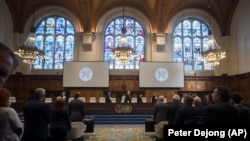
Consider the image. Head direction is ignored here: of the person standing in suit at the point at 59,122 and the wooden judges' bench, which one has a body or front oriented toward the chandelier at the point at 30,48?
the person standing in suit

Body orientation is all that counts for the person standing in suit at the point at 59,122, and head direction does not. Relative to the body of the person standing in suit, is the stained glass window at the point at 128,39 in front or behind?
in front

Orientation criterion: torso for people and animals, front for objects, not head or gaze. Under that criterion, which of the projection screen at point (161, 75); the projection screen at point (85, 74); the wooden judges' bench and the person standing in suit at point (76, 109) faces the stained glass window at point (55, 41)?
the person standing in suit

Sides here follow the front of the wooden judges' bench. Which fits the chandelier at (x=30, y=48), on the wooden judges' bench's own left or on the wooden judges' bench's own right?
on the wooden judges' bench's own right

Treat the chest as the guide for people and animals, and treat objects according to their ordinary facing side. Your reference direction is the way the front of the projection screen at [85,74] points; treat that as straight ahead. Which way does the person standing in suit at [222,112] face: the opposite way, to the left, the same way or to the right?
the opposite way

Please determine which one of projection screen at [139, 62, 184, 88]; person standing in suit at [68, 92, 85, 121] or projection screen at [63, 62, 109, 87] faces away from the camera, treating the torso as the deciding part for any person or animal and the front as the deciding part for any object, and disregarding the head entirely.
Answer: the person standing in suit

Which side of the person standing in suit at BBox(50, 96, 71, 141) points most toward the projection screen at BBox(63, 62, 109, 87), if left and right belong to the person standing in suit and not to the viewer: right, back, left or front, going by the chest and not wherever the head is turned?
front

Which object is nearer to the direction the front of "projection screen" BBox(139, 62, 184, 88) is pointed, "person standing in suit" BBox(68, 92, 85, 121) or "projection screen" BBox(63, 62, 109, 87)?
the person standing in suit

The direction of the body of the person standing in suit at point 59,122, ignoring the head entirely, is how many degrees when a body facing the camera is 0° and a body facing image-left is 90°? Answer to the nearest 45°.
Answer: approximately 180°

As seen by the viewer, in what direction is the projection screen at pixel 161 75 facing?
toward the camera

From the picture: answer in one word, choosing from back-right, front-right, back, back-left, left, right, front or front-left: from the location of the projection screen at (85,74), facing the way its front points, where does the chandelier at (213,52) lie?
front-left

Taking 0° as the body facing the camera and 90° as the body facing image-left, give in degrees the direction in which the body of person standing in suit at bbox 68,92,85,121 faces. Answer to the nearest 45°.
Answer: approximately 180°

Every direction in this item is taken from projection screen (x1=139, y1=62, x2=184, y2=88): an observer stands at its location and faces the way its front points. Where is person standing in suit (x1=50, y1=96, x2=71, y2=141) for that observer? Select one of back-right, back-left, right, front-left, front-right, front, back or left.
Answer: front

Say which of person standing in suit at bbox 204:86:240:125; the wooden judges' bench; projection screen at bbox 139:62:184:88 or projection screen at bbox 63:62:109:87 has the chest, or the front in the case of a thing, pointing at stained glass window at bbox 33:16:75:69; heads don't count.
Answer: the person standing in suit

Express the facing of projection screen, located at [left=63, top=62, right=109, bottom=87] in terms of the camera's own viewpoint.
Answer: facing the viewer

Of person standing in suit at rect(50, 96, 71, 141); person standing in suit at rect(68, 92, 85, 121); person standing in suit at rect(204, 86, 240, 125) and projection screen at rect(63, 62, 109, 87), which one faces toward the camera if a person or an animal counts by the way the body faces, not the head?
the projection screen
